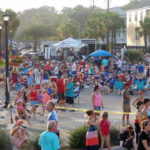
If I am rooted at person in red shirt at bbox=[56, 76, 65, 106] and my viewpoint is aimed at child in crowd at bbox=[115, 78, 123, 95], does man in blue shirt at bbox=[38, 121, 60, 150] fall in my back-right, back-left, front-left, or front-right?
back-right
